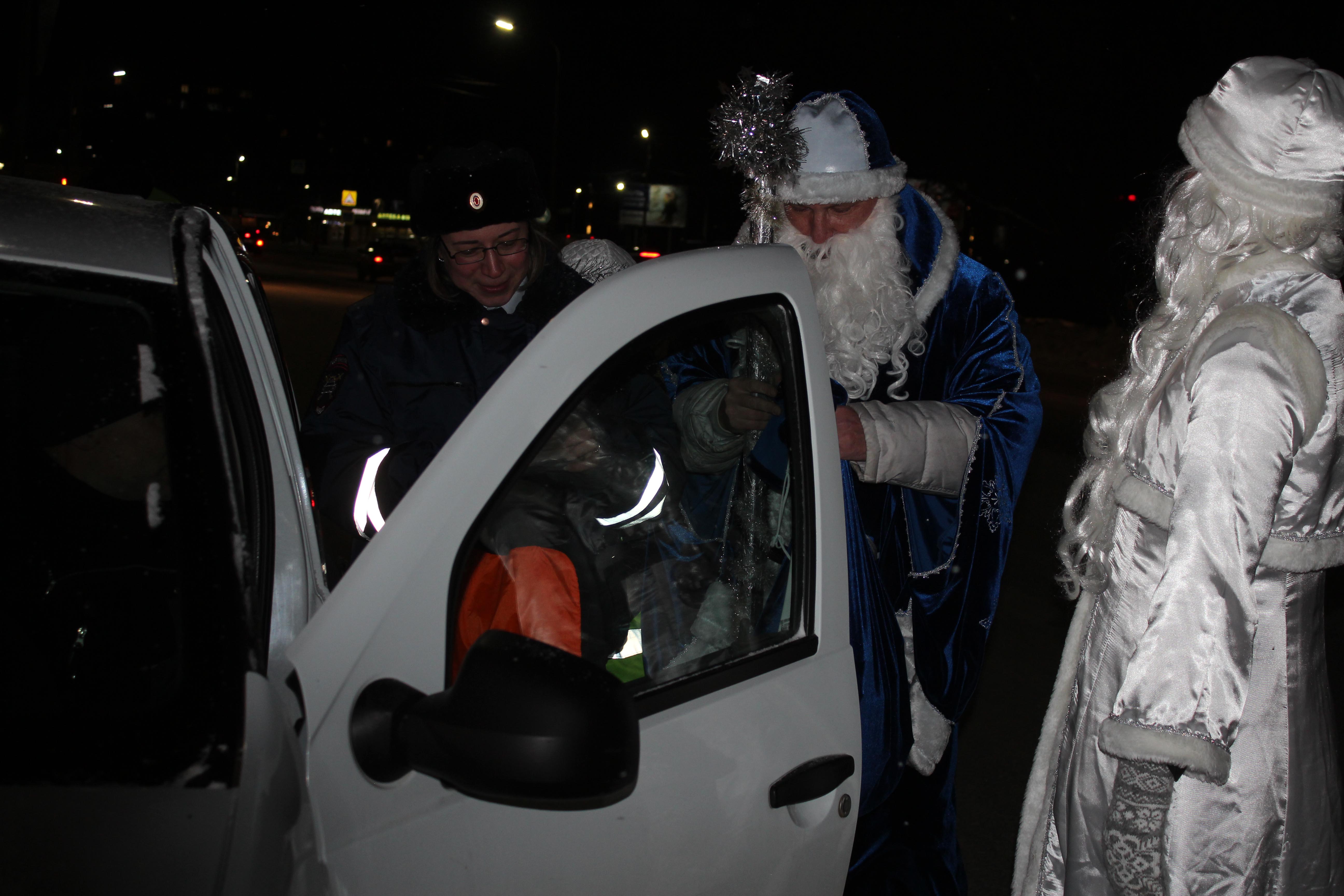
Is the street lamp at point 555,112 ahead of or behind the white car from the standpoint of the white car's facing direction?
behind

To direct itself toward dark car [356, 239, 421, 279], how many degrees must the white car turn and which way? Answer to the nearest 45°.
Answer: approximately 180°

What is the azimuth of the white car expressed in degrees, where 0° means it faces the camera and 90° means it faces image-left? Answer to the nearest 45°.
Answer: approximately 0°
